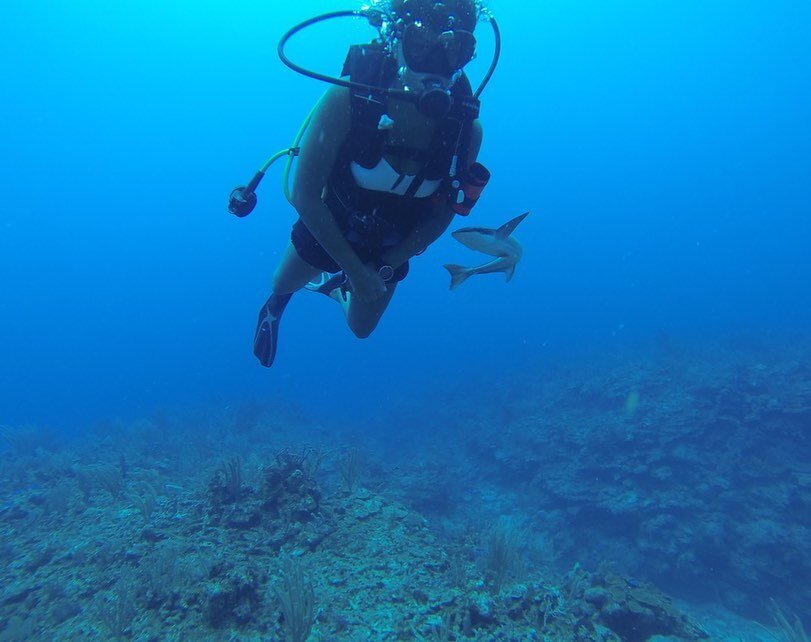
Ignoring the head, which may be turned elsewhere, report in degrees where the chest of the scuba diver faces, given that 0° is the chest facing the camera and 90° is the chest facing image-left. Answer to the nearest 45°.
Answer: approximately 315°

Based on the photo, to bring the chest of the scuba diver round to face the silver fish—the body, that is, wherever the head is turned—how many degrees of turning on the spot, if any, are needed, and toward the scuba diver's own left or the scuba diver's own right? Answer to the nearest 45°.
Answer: approximately 90° to the scuba diver's own left

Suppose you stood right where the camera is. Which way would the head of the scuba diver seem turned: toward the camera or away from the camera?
toward the camera
